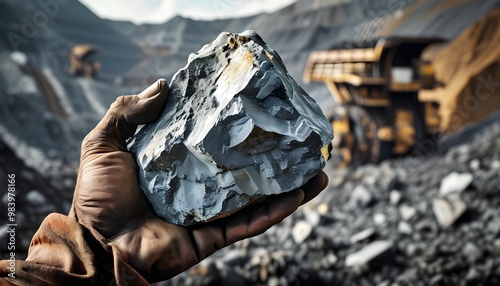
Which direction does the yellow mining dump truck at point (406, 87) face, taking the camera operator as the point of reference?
facing the viewer and to the left of the viewer
